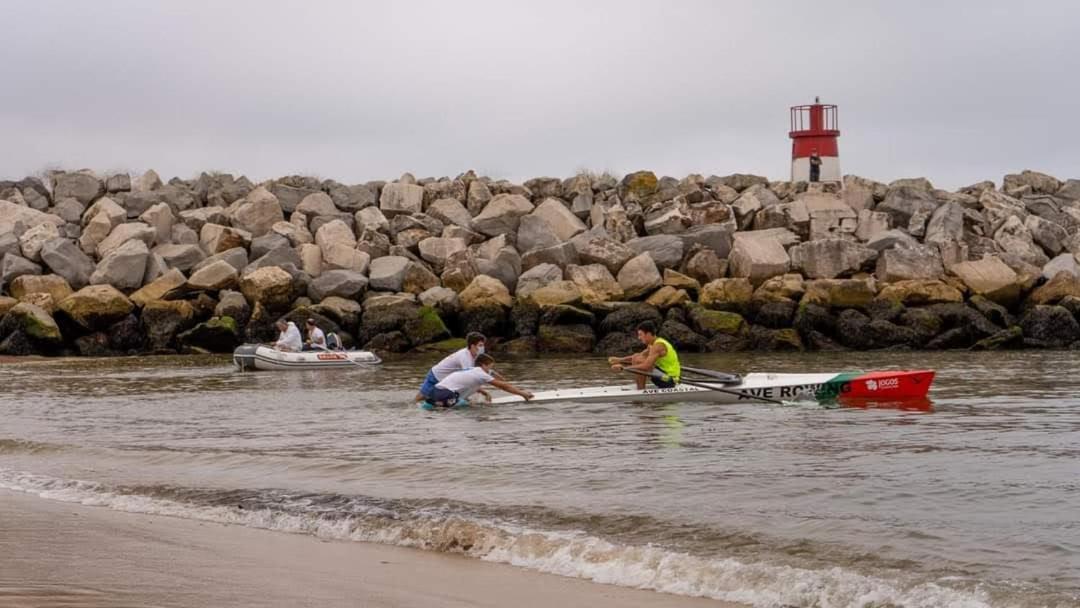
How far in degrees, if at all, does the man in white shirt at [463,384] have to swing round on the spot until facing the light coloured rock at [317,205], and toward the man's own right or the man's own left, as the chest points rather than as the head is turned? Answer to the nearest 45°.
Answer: approximately 90° to the man's own left

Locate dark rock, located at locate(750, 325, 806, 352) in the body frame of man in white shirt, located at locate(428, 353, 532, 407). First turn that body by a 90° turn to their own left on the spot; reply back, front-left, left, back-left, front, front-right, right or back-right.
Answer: front-right

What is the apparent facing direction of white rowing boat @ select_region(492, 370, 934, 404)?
to the viewer's right

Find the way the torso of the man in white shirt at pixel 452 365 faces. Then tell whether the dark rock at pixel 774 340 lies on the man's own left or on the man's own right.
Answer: on the man's own left

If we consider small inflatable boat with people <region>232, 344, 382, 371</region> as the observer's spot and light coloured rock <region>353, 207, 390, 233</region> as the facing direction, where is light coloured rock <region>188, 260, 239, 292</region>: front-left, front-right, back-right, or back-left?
front-left

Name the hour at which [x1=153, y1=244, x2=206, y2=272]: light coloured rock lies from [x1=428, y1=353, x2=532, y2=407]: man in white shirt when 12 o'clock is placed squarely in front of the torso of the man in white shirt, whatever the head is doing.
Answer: The light coloured rock is roughly at 8 o'clock from the man in white shirt.

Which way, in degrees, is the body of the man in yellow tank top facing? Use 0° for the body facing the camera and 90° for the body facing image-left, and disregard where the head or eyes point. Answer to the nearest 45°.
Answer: approximately 90°

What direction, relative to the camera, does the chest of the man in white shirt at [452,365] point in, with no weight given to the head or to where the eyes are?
to the viewer's right

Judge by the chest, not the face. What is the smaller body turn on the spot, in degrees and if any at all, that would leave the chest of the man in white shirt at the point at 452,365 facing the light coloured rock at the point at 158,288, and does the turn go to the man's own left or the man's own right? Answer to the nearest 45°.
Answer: approximately 135° to the man's own left

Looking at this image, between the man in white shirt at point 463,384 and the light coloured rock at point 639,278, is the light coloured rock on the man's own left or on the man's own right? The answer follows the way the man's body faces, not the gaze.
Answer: on the man's own left

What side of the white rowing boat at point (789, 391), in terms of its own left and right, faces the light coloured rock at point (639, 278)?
left

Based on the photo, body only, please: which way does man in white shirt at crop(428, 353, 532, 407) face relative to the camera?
to the viewer's right

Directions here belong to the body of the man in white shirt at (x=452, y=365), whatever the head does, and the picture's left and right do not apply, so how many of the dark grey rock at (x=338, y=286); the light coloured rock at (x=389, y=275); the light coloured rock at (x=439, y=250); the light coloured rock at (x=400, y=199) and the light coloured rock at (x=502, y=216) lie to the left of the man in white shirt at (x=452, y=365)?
5

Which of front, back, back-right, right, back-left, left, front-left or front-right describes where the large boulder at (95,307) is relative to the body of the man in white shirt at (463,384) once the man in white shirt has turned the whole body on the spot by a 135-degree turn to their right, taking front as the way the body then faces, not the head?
right
